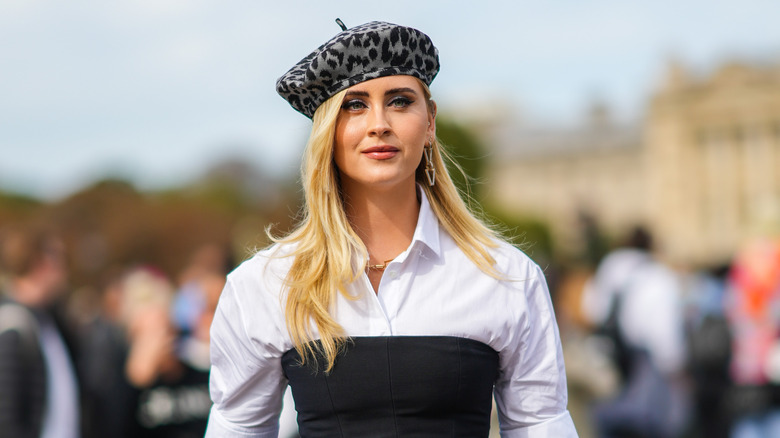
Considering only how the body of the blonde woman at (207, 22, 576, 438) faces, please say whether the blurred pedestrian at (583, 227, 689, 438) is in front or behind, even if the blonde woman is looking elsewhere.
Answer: behind

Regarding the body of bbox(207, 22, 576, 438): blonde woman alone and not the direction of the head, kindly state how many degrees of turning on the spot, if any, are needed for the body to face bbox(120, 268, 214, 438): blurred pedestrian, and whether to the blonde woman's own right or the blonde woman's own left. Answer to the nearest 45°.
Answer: approximately 135° to the blonde woman's own right

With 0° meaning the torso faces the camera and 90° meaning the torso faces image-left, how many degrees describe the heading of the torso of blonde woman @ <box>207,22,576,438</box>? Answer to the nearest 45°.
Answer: approximately 0°

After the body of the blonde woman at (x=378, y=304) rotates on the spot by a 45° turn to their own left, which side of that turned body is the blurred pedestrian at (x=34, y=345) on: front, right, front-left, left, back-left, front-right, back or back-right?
back
